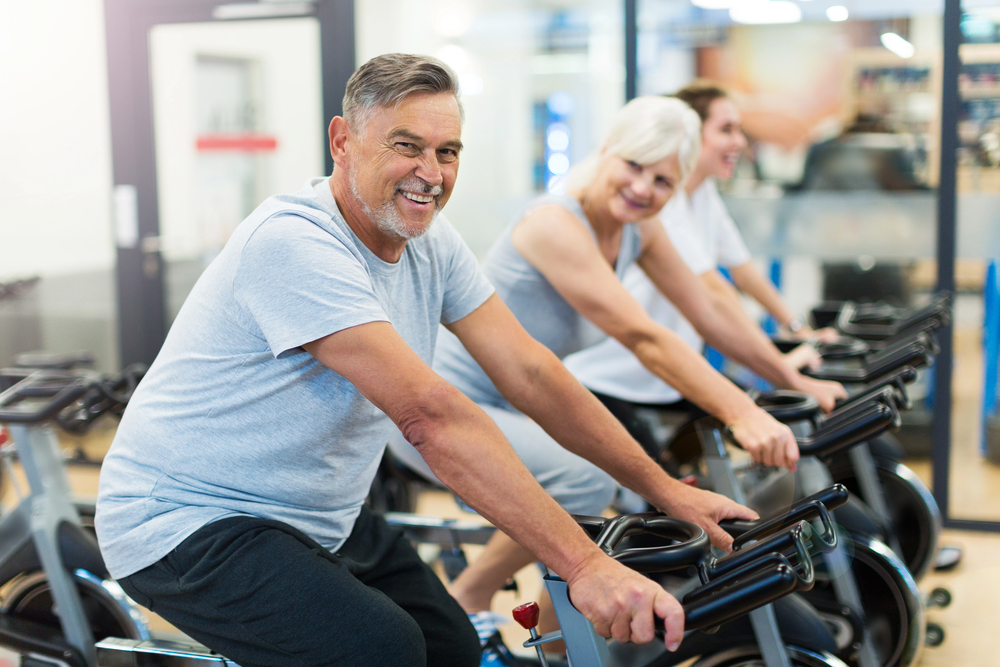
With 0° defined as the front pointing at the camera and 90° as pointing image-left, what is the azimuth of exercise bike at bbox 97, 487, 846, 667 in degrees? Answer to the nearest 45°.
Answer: approximately 315°

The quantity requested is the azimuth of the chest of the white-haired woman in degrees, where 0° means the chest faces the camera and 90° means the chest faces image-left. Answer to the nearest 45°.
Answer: approximately 315°

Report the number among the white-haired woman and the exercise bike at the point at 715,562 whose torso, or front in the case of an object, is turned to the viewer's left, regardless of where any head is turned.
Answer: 0

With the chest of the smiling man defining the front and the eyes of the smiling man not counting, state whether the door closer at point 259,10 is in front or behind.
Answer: behind

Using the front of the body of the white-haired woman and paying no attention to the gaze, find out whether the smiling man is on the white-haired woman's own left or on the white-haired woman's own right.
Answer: on the white-haired woman's own right
